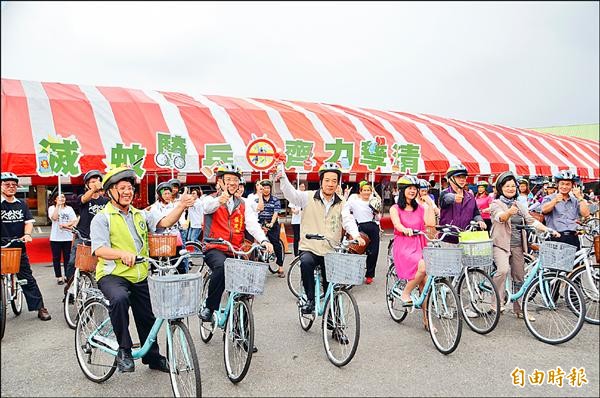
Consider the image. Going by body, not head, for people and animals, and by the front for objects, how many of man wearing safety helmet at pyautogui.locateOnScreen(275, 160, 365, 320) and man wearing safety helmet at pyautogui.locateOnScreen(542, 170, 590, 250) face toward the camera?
2

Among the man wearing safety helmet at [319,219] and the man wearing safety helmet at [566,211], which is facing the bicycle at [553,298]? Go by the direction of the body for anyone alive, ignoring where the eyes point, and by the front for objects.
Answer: the man wearing safety helmet at [566,211]

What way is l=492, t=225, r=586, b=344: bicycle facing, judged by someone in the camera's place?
facing the viewer and to the right of the viewer

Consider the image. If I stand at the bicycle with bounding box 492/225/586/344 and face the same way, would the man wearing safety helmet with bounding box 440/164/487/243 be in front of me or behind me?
behind

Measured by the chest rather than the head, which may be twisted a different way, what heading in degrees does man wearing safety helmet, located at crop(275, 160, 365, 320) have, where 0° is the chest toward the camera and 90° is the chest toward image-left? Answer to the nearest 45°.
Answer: approximately 0°

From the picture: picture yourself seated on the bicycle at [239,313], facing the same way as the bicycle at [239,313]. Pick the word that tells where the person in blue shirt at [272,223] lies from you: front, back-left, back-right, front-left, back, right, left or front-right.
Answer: back-left

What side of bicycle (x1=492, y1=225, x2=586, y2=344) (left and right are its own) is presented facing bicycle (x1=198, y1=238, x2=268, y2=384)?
right

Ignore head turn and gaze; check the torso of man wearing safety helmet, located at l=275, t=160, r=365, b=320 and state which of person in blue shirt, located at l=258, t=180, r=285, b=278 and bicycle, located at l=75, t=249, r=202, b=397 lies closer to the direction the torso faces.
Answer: the bicycle

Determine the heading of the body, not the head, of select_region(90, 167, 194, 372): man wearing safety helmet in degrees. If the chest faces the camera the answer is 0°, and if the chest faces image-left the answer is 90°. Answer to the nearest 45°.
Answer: approximately 315°

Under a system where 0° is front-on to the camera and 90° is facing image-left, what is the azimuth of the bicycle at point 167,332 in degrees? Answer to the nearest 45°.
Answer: approximately 315°

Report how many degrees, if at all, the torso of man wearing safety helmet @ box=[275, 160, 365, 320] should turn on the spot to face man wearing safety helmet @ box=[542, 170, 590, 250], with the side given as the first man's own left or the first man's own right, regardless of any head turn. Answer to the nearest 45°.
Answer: approximately 90° to the first man's own left

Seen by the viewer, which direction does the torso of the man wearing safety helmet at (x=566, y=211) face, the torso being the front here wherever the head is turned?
toward the camera

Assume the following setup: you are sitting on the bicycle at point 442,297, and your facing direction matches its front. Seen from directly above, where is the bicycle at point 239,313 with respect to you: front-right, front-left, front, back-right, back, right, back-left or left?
right

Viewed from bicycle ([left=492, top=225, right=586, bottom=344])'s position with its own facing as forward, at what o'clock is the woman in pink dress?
The woman in pink dress is roughly at 4 o'clock from the bicycle.
